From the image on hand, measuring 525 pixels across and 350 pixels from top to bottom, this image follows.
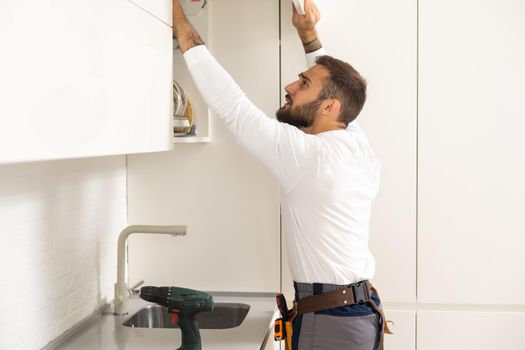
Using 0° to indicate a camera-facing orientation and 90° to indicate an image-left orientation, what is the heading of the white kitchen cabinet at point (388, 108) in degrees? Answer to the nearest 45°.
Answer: approximately 0°

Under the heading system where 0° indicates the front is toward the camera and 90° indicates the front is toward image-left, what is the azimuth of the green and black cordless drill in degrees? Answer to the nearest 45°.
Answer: approximately 90°

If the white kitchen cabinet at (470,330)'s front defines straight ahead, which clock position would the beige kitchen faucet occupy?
The beige kitchen faucet is roughly at 2 o'clock from the white kitchen cabinet.

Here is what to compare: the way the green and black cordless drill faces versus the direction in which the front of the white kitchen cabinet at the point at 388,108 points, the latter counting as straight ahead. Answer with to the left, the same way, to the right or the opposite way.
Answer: to the right

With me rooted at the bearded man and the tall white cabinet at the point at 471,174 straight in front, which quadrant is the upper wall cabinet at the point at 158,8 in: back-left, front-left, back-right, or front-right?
back-left
